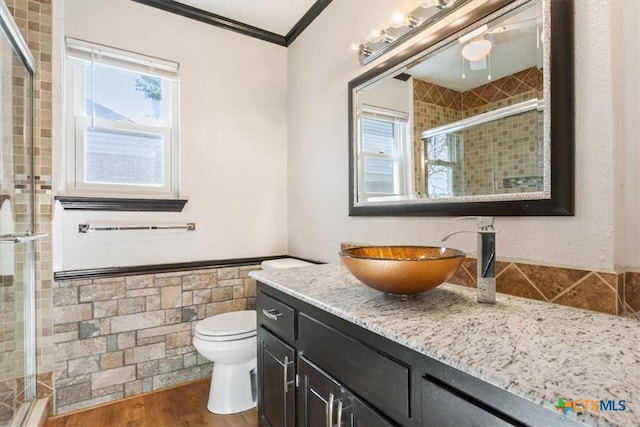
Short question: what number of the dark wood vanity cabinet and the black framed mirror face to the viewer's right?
0

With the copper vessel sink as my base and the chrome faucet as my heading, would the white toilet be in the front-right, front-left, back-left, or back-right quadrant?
back-left

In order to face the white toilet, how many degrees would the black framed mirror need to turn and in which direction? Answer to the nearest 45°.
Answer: approximately 45° to its right

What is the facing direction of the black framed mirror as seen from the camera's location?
facing the viewer and to the left of the viewer

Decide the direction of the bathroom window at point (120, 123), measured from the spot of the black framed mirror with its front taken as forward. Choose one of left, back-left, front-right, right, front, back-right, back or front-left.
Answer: front-right

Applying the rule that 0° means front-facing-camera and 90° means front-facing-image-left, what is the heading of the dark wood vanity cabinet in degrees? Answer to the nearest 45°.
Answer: approximately 45°

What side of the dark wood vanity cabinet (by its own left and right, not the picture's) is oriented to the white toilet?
right

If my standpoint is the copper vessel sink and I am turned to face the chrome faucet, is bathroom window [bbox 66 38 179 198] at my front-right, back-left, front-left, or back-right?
back-left
